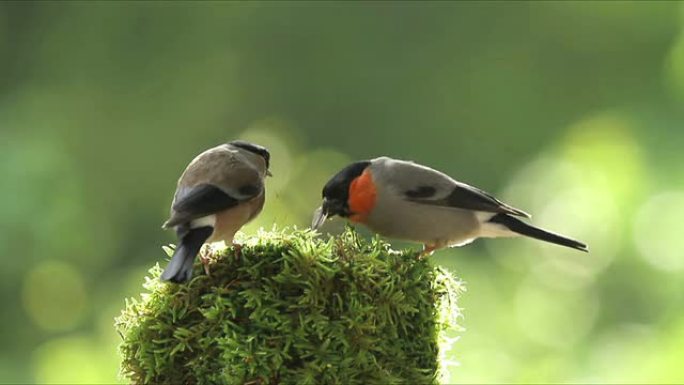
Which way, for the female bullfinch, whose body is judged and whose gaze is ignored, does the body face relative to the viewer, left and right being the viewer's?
facing away from the viewer and to the right of the viewer

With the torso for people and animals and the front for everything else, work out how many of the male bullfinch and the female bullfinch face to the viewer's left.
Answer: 1

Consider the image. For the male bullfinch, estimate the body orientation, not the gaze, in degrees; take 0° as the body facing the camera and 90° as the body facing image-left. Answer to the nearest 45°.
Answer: approximately 90°

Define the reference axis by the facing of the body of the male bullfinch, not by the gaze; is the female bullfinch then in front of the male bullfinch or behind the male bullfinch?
in front

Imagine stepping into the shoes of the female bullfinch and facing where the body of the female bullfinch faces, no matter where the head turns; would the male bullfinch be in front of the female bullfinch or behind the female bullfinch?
in front
